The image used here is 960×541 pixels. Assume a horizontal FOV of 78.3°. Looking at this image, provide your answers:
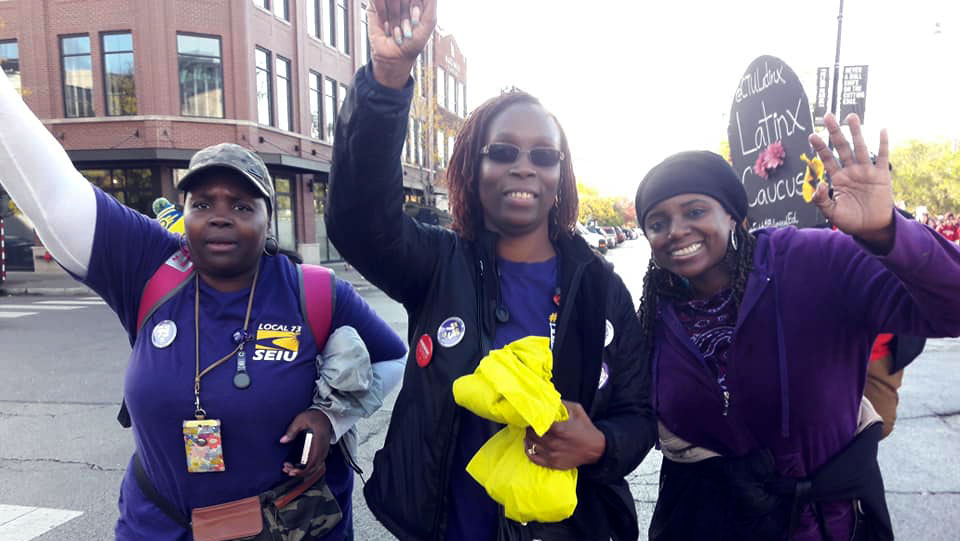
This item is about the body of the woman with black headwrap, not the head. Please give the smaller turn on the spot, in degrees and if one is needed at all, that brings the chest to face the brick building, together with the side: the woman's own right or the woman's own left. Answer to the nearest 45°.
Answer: approximately 90° to the woman's own right

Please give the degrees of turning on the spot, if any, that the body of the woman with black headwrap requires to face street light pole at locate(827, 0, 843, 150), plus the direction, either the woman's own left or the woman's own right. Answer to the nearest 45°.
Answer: approximately 135° to the woman's own right

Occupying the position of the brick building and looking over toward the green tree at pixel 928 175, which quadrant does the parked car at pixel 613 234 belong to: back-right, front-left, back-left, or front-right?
front-left

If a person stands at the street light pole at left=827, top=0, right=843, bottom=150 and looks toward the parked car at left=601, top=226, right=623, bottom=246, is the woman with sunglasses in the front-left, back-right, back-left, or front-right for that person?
back-left

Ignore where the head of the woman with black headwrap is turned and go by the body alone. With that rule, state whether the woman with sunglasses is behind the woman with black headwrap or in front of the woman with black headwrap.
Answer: in front

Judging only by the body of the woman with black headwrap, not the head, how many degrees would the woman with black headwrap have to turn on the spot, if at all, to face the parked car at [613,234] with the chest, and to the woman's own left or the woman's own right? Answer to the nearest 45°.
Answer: approximately 135° to the woman's own right

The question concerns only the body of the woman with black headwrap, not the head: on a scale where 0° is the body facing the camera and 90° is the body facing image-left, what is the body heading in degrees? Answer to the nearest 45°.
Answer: approximately 45°

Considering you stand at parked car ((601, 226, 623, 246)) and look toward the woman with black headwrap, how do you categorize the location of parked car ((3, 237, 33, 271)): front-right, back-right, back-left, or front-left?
front-right

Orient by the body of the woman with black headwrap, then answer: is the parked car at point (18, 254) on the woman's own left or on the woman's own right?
on the woman's own right

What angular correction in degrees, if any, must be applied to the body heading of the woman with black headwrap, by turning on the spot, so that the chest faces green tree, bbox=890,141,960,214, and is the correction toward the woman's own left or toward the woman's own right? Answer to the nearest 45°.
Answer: approximately 135° to the woman's own right

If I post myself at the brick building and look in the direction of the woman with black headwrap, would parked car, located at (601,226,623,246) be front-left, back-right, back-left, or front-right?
back-left

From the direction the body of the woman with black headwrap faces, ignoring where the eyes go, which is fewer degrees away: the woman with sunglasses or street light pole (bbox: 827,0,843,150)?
the woman with sunglasses

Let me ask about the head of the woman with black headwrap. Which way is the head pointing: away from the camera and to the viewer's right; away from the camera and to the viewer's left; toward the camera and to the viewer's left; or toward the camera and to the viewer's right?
toward the camera and to the viewer's left
